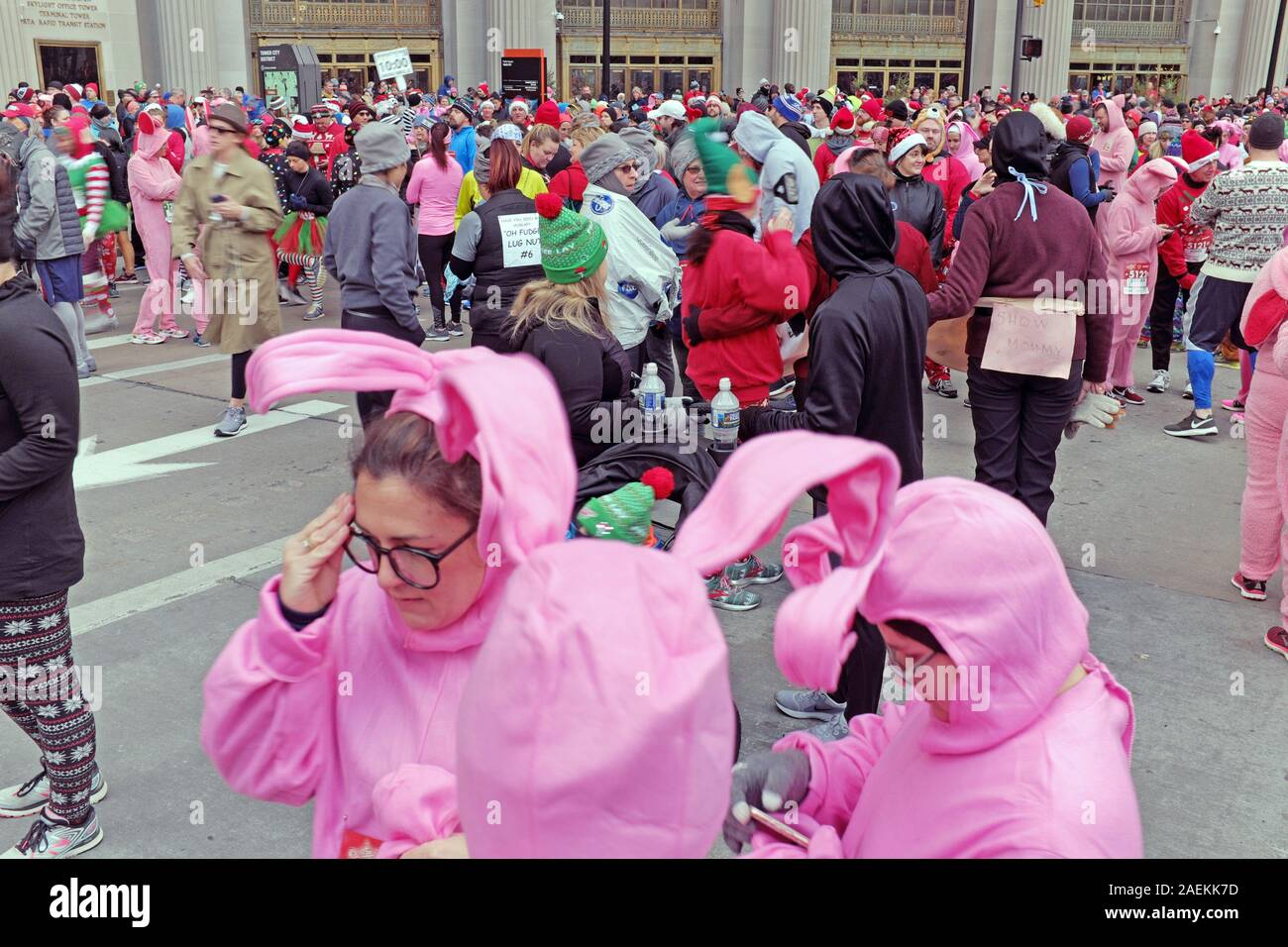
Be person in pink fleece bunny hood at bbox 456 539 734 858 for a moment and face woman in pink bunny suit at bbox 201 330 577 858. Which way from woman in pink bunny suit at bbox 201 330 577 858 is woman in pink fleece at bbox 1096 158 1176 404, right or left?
right

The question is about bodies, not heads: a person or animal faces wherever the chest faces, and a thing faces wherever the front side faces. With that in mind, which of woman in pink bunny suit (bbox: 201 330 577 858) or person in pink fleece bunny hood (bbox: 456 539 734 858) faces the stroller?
the person in pink fleece bunny hood

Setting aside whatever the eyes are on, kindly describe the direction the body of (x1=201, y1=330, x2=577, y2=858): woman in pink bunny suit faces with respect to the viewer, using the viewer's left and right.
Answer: facing the viewer and to the left of the viewer

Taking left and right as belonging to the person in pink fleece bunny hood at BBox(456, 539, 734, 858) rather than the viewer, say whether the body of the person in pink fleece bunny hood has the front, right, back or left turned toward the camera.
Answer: back

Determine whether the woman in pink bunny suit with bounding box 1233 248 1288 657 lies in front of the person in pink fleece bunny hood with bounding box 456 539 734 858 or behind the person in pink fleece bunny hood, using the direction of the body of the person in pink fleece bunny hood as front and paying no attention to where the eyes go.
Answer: in front

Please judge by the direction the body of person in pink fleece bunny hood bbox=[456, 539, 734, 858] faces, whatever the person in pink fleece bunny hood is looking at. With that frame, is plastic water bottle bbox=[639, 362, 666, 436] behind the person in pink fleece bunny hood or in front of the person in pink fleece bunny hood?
in front
